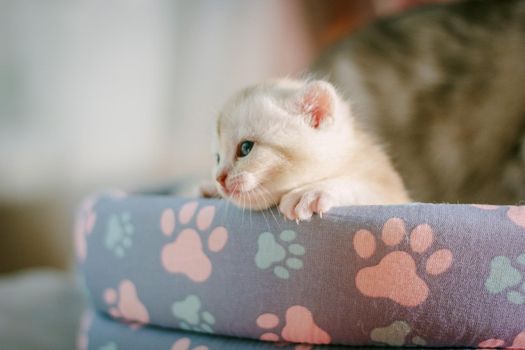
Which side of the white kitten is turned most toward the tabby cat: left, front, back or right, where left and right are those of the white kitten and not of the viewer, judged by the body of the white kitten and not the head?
back

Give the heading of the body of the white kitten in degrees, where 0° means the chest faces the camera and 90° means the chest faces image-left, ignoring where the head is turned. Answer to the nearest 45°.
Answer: approximately 45°
